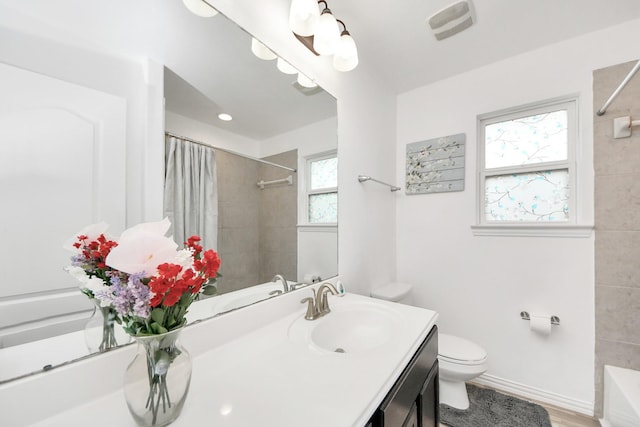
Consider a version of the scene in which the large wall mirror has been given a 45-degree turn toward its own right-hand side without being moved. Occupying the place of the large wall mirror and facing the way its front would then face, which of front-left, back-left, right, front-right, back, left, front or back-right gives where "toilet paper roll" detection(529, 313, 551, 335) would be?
left

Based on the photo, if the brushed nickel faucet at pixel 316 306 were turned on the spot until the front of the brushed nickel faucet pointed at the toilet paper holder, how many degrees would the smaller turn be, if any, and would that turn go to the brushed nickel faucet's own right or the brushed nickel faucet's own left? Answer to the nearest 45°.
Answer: approximately 45° to the brushed nickel faucet's own left

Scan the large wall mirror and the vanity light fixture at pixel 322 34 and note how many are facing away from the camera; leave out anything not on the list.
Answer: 0

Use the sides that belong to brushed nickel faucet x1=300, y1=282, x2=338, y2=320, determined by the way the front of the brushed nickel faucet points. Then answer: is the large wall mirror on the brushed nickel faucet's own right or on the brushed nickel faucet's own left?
on the brushed nickel faucet's own right

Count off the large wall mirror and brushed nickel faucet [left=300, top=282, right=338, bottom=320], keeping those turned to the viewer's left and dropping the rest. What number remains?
0

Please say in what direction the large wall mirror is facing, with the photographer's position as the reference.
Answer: facing the viewer and to the right of the viewer

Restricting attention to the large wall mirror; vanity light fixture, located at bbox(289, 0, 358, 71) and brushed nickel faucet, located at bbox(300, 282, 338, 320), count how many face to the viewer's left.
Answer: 0

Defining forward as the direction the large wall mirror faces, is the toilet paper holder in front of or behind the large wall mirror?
in front

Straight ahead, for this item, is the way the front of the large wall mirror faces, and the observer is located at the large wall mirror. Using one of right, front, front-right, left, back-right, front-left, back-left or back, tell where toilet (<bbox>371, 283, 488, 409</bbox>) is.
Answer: front-left

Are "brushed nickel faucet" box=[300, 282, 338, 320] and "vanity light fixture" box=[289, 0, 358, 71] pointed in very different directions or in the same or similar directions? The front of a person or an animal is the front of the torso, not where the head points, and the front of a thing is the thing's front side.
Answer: same or similar directions

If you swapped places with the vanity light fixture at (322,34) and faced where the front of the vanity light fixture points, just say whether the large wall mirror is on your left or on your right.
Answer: on your right

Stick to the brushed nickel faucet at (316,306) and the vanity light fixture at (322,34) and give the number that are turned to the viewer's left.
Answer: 0
